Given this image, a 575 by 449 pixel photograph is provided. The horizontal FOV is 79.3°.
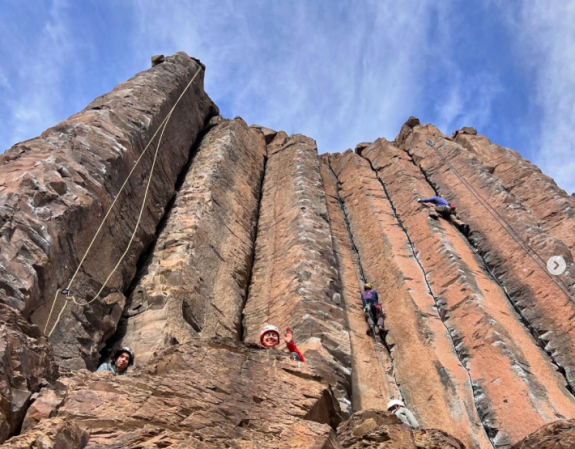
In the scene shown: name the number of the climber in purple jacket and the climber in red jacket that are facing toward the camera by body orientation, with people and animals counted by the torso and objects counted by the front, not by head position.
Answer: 1

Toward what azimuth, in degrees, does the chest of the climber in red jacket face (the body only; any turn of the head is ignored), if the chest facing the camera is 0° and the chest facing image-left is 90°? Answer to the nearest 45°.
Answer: approximately 0°

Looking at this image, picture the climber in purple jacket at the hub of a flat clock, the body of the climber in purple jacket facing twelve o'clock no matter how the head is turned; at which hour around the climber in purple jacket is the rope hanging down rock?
The rope hanging down rock is roughly at 8 o'clock from the climber in purple jacket.

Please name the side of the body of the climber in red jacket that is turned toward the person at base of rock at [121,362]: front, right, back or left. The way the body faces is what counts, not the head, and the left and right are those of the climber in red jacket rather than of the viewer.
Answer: right

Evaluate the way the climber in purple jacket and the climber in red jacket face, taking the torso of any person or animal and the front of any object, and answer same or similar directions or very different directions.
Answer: very different directions

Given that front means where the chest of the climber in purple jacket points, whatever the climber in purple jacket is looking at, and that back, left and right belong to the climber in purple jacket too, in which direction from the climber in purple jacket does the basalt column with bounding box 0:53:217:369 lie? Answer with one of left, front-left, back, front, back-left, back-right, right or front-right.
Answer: back-left

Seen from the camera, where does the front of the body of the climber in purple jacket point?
away from the camera

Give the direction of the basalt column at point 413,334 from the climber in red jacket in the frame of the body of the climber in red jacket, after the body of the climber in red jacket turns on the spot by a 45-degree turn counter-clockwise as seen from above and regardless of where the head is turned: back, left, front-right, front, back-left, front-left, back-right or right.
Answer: left
